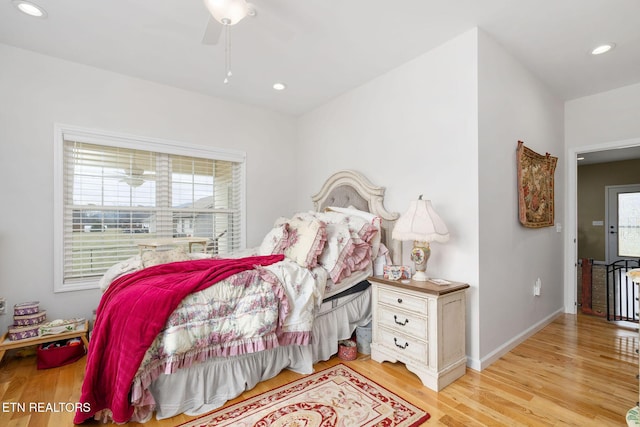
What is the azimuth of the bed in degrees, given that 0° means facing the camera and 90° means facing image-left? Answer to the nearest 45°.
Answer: approximately 45°

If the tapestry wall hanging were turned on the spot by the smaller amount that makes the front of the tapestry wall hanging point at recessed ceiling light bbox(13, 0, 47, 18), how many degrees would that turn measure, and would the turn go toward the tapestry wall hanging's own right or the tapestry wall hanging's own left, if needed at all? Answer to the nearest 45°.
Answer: approximately 90° to the tapestry wall hanging's own right

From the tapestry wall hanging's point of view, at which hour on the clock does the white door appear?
The white door is roughly at 8 o'clock from the tapestry wall hanging.

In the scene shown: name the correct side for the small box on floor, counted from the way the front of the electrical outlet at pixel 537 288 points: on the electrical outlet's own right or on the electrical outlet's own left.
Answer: on the electrical outlet's own right

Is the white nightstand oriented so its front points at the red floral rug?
yes

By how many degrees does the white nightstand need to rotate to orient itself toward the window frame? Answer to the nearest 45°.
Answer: approximately 45° to its right

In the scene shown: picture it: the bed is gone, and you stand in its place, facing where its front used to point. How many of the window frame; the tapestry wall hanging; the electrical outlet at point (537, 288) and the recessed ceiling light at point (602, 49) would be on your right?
1

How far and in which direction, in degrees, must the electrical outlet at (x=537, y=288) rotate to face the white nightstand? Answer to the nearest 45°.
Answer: approximately 90° to its right
